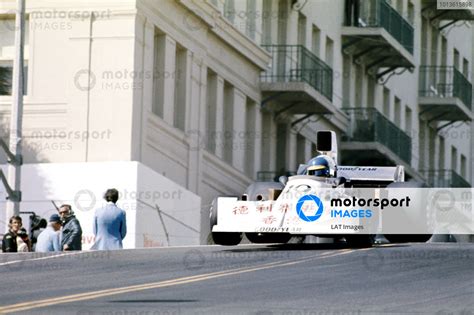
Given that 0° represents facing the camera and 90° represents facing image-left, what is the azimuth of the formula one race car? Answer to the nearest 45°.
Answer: approximately 45°

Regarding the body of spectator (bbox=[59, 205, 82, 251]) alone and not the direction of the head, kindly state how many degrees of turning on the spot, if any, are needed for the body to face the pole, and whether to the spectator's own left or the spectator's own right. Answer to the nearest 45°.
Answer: approximately 135° to the spectator's own right

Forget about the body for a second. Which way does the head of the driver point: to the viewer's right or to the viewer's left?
to the viewer's left

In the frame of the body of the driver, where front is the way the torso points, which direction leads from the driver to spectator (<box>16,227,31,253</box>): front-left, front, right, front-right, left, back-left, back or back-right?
front-right

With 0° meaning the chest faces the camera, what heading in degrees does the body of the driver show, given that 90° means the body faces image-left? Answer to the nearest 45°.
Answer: approximately 45°

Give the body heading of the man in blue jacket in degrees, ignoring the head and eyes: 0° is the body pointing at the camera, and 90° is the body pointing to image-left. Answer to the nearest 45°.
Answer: approximately 180°

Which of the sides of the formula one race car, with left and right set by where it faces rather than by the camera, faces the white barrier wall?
right

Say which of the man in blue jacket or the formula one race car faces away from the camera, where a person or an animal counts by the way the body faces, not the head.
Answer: the man in blue jacket

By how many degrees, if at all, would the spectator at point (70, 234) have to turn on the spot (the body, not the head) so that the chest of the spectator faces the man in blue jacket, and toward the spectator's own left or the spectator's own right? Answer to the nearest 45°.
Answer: approximately 90° to the spectator's own left
